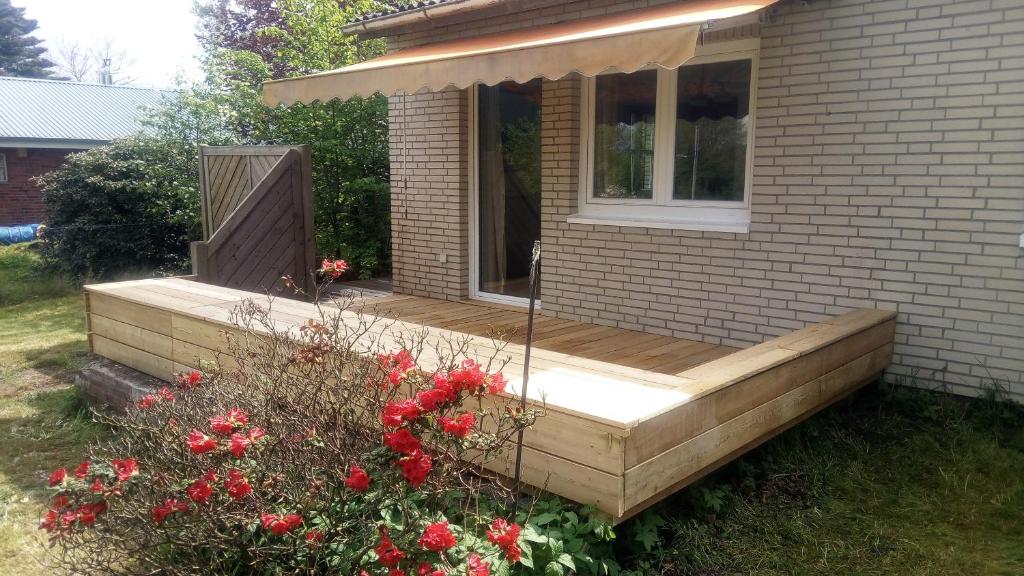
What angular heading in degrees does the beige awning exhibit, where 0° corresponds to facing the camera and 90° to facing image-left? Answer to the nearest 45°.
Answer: approximately 45°

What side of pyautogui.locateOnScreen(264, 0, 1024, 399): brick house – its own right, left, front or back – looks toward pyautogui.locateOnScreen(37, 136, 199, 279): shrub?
right

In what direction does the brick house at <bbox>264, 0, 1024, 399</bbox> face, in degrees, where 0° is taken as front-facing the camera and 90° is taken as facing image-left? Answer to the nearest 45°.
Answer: approximately 45°

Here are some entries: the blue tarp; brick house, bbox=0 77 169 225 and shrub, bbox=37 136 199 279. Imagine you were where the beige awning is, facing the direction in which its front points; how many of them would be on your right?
3

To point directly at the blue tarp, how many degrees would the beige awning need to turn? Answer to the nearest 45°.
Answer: approximately 90° to its right

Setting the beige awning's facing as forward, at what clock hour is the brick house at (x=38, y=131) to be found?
The brick house is roughly at 3 o'clock from the beige awning.

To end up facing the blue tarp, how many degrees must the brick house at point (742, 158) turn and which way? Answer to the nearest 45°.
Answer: approximately 90° to its right

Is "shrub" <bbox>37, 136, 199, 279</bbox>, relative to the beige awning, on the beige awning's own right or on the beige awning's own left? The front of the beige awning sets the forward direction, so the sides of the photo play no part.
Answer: on the beige awning's own right
